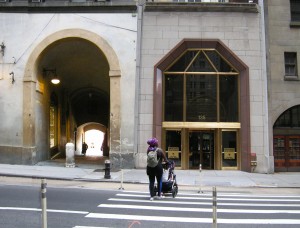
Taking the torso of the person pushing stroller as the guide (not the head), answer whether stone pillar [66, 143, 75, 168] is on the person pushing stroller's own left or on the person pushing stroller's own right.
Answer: on the person pushing stroller's own left

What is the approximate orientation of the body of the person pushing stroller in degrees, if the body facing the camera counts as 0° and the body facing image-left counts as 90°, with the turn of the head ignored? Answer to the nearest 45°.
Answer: approximately 225°
